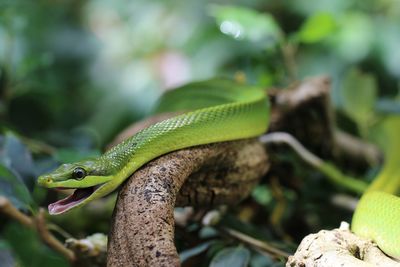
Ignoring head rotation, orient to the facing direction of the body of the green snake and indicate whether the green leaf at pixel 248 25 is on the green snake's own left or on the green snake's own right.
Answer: on the green snake's own right

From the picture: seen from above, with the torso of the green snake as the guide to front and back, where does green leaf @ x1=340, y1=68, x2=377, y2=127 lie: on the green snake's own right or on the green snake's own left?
on the green snake's own right

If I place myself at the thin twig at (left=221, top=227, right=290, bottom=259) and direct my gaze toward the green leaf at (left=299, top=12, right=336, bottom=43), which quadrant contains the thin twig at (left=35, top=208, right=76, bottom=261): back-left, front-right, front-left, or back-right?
back-left

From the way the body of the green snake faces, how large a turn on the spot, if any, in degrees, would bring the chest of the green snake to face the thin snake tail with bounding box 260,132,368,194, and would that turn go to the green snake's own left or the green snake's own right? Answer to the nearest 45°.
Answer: approximately 135° to the green snake's own right

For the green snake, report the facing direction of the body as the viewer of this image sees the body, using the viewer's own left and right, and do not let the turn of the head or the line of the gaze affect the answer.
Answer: facing to the left of the viewer
